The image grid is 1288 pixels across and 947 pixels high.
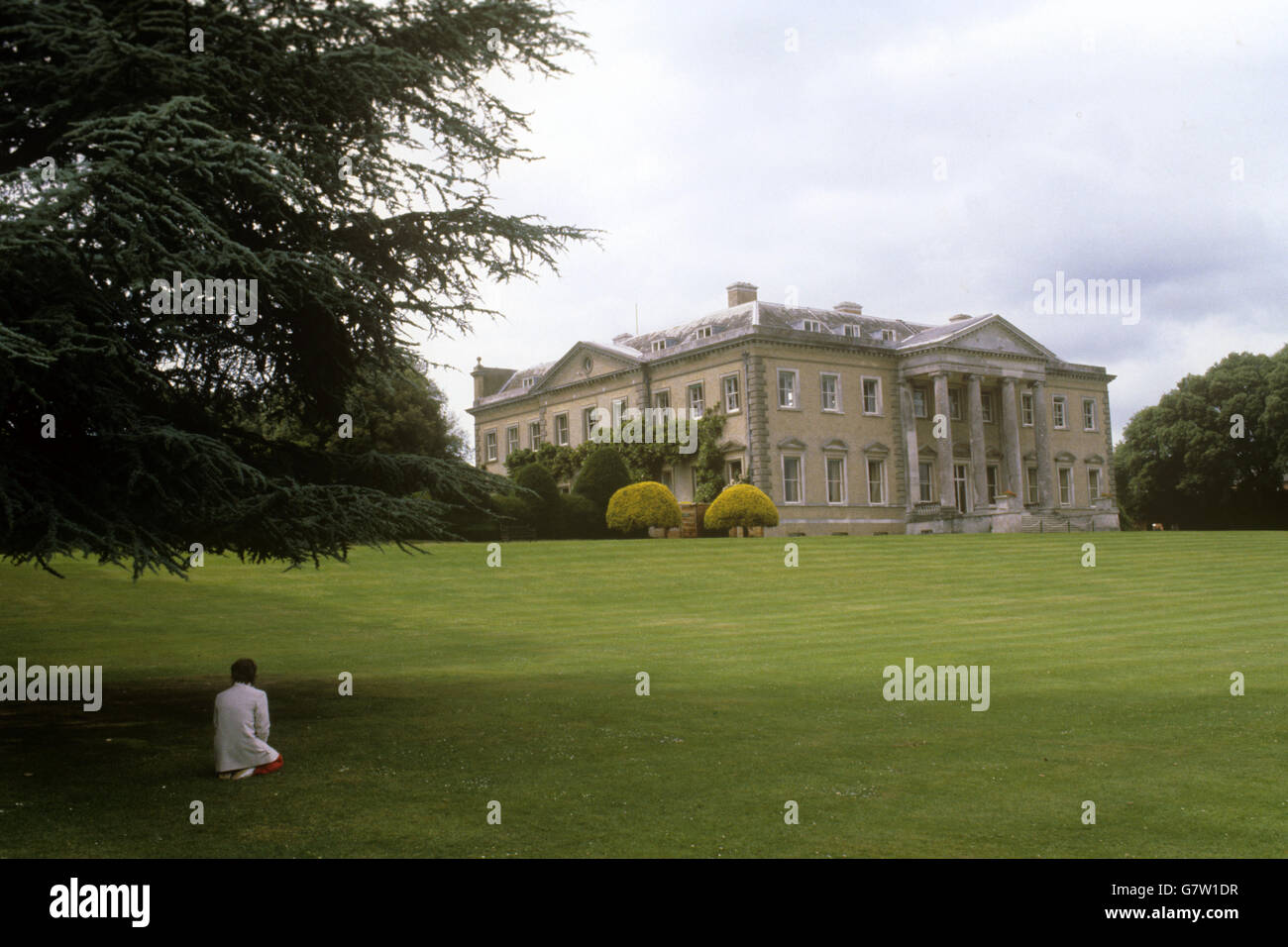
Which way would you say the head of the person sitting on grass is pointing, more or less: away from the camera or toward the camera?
away from the camera

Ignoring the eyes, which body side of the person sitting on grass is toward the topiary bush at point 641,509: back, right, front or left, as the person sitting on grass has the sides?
front

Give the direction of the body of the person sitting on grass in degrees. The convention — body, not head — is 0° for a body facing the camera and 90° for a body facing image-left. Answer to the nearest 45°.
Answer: approximately 225°

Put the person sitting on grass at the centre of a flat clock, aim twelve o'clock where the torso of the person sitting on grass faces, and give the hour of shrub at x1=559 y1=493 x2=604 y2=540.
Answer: The shrub is roughly at 11 o'clock from the person sitting on grass.

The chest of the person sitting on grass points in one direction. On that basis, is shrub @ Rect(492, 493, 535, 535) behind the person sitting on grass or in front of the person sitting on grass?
in front

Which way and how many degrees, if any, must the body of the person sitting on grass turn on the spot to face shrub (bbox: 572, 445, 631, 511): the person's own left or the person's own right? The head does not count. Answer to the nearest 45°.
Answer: approximately 45° to the person's own left

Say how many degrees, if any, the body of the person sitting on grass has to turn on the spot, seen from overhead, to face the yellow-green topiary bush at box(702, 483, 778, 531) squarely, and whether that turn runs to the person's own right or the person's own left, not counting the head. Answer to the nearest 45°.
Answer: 0° — they already face it

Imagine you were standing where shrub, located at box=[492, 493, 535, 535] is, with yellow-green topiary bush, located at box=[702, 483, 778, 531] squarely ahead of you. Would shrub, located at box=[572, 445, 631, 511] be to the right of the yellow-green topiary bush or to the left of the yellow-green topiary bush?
left
